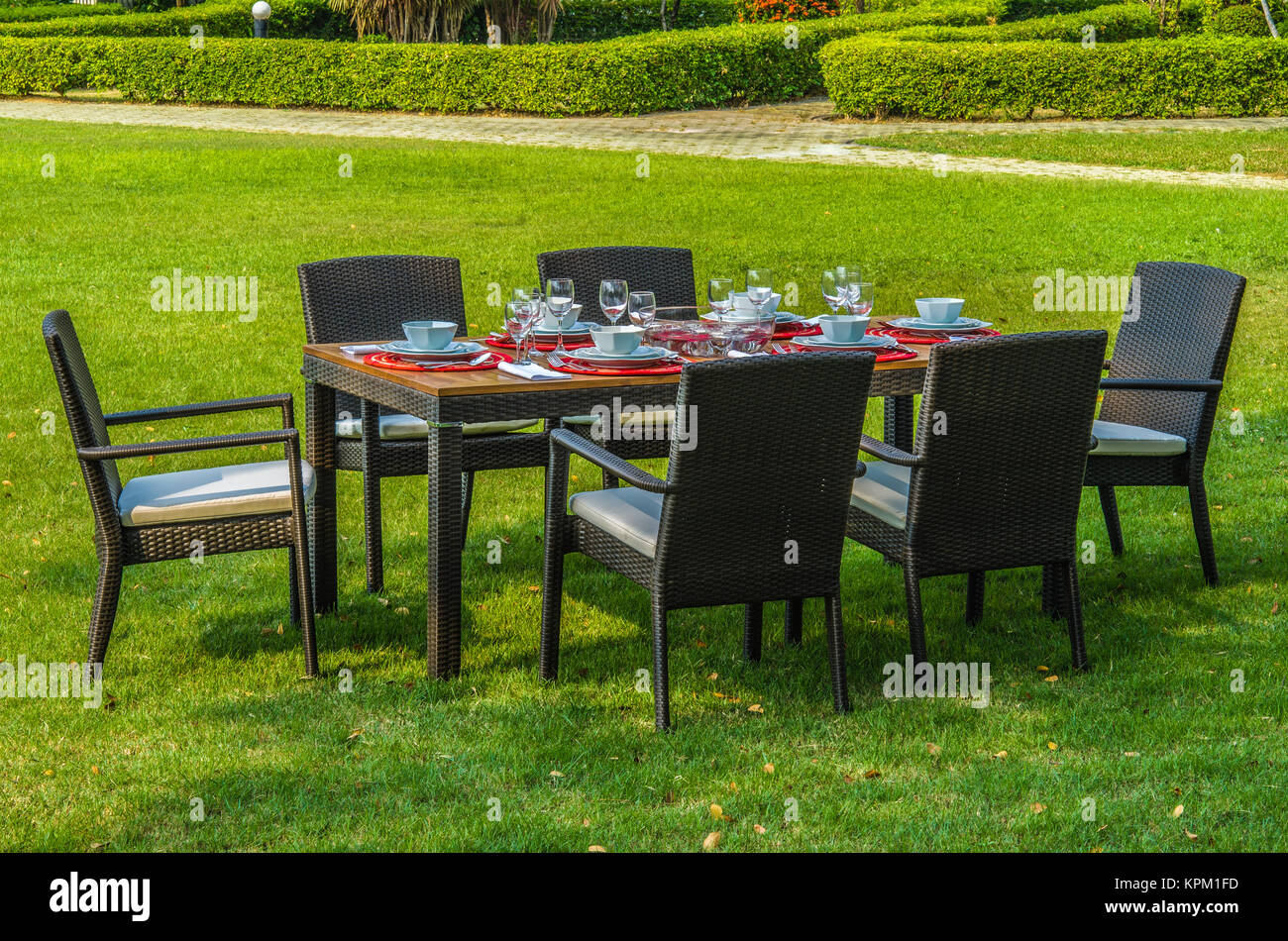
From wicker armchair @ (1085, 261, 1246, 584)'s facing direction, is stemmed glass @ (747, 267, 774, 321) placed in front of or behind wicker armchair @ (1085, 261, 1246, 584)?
in front

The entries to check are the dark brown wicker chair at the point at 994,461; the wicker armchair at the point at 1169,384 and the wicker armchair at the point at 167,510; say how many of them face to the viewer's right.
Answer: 1

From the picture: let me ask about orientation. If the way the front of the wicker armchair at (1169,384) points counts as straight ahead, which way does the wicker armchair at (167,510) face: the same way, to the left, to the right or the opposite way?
the opposite way

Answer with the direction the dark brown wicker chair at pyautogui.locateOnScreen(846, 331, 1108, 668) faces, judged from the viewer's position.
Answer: facing away from the viewer and to the left of the viewer

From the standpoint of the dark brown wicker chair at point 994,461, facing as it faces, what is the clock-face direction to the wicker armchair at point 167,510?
The wicker armchair is roughly at 10 o'clock from the dark brown wicker chair.

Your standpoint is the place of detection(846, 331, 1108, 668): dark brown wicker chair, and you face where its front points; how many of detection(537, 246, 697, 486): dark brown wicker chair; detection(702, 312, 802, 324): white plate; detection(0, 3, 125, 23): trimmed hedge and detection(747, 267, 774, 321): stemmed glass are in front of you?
4

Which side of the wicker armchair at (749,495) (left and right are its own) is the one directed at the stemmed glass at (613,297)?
front

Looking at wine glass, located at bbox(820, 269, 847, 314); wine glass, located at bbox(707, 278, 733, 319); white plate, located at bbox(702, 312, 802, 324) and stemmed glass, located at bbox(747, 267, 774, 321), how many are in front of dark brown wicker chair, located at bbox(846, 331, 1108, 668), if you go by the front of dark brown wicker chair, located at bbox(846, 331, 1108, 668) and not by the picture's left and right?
4

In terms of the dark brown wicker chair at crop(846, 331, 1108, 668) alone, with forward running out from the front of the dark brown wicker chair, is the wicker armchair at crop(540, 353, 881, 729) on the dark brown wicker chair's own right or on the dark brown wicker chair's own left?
on the dark brown wicker chair's own left

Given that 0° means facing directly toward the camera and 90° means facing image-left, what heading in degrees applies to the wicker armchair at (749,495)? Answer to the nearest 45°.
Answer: approximately 135°

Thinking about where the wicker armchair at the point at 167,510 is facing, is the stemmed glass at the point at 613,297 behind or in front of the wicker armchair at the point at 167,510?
in front

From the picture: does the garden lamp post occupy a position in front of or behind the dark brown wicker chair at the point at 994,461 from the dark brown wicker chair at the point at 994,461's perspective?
in front

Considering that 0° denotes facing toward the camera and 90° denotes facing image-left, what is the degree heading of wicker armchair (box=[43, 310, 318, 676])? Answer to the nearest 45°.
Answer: approximately 270°

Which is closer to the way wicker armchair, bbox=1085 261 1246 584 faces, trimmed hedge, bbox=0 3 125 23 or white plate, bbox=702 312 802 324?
the white plate

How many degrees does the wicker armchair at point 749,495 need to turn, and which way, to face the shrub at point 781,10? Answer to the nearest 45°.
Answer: approximately 45° to its right

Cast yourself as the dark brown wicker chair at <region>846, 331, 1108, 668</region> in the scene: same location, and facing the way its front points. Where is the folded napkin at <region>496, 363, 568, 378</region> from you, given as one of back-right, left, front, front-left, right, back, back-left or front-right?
front-left
